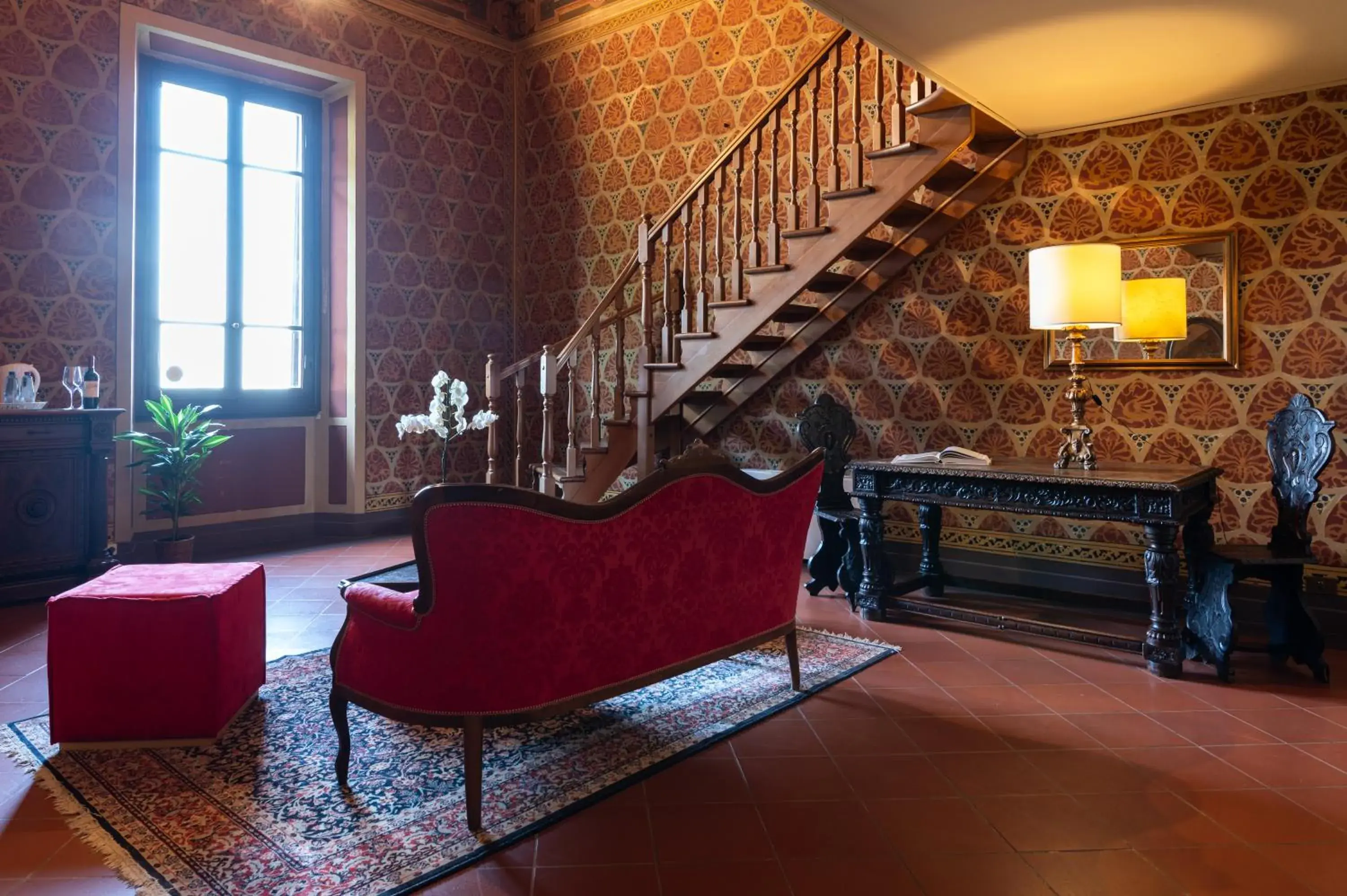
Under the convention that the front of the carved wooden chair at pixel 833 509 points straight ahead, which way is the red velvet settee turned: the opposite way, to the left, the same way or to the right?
the opposite way

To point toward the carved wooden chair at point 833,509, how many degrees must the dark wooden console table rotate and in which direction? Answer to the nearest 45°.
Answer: approximately 90° to its right

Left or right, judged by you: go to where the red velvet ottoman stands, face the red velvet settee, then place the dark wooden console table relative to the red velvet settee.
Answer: left

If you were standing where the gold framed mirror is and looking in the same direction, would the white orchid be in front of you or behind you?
in front

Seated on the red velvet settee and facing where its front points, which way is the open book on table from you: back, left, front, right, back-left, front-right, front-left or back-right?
right

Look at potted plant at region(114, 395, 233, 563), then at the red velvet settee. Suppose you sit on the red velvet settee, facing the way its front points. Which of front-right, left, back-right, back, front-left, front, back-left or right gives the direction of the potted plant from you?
front

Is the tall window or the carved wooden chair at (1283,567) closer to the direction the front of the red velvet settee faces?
the tall window

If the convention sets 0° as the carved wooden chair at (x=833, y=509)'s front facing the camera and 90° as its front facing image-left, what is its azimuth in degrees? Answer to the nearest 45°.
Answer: approximately 315°

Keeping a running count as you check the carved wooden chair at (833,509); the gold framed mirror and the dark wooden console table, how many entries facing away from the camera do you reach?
0

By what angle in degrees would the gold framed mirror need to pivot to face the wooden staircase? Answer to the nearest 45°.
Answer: approximately 45° to its right

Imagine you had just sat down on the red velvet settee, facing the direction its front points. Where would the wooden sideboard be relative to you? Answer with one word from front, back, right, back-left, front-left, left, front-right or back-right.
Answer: front

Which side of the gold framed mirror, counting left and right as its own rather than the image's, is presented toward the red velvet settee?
front

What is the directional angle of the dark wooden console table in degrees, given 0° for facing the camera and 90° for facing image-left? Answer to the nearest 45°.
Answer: approximately 45°
